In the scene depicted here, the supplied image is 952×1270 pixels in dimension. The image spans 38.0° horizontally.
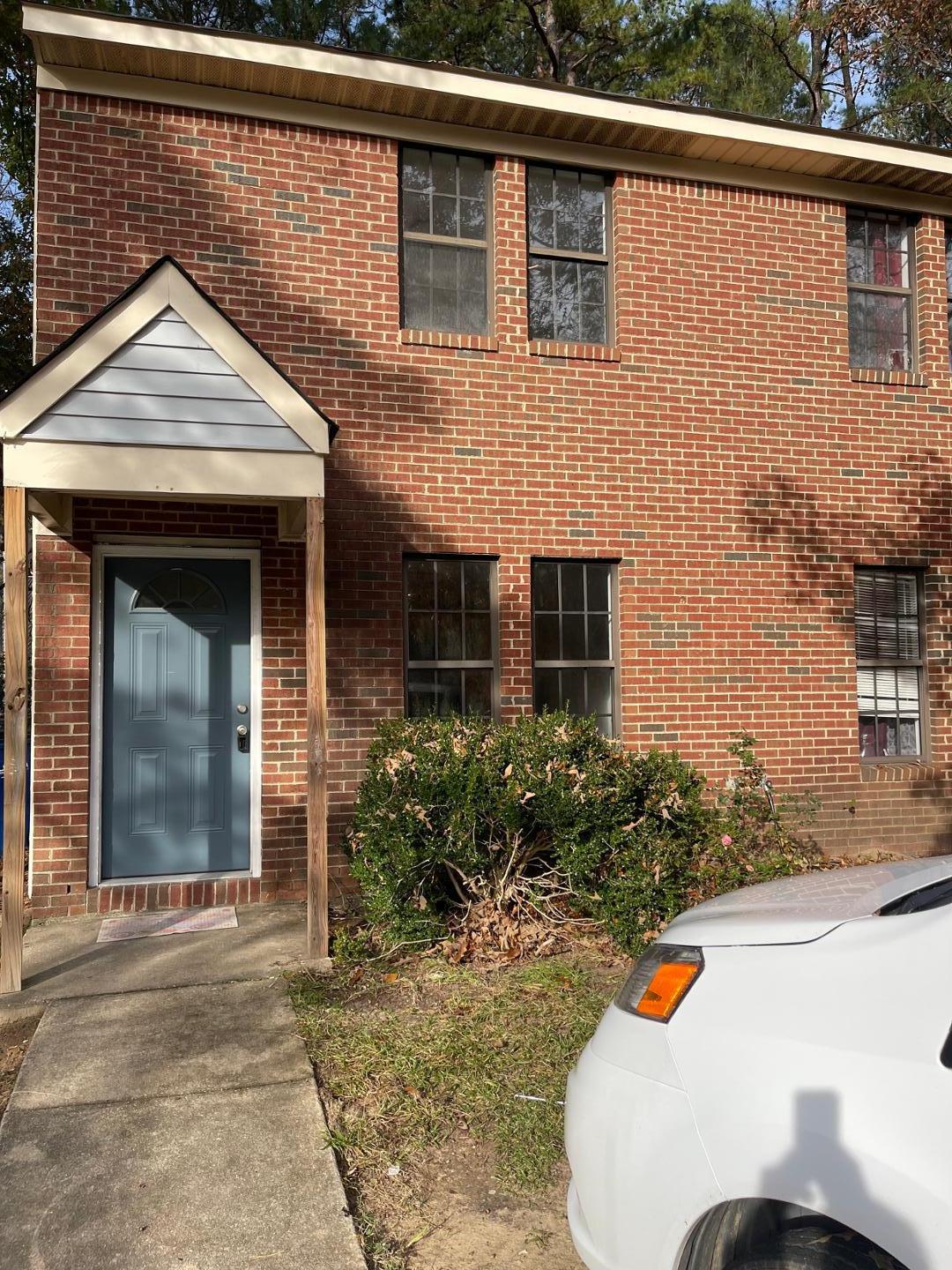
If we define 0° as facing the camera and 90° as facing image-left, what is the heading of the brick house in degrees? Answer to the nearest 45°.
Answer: approximately 0°

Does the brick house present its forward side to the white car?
yes

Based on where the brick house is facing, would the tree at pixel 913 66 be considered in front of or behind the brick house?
behind

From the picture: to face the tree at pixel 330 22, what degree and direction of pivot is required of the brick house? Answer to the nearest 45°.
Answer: approximately 180°

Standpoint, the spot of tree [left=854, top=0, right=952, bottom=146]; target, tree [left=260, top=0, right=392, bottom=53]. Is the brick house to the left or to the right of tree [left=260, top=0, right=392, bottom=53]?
left

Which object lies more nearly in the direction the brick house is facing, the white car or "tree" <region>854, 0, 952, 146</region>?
the white car
